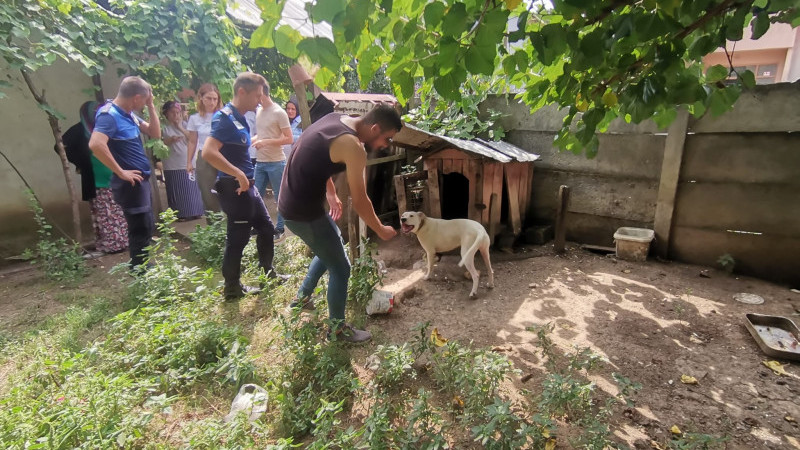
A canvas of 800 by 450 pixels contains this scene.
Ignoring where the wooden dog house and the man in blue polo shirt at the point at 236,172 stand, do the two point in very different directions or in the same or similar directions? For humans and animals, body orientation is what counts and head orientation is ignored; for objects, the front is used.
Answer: very different directions

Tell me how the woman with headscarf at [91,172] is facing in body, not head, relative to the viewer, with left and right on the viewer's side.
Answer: facing to the right of the viewer

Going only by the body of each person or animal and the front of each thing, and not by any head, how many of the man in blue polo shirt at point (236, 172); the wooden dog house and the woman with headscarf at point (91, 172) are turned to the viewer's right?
2

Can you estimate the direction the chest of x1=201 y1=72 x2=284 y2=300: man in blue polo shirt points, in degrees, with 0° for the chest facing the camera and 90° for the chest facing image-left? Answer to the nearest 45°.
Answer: approximately 270°

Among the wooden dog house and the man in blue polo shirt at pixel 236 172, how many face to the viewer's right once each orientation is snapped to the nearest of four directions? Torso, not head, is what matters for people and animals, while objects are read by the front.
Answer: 1

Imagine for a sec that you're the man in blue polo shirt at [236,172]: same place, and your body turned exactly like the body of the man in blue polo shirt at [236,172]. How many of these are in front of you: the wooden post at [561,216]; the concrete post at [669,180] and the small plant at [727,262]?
3

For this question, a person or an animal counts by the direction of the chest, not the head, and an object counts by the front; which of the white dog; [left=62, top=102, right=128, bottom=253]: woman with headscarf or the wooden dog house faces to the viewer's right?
the woman with headscarf

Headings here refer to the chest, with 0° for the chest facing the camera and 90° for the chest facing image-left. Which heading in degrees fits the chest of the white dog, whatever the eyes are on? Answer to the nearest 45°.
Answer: approximately 135°

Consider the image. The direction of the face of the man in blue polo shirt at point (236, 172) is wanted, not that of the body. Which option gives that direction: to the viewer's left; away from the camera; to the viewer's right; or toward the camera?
to the viewer's right

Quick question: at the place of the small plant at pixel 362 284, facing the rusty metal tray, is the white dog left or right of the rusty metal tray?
left
